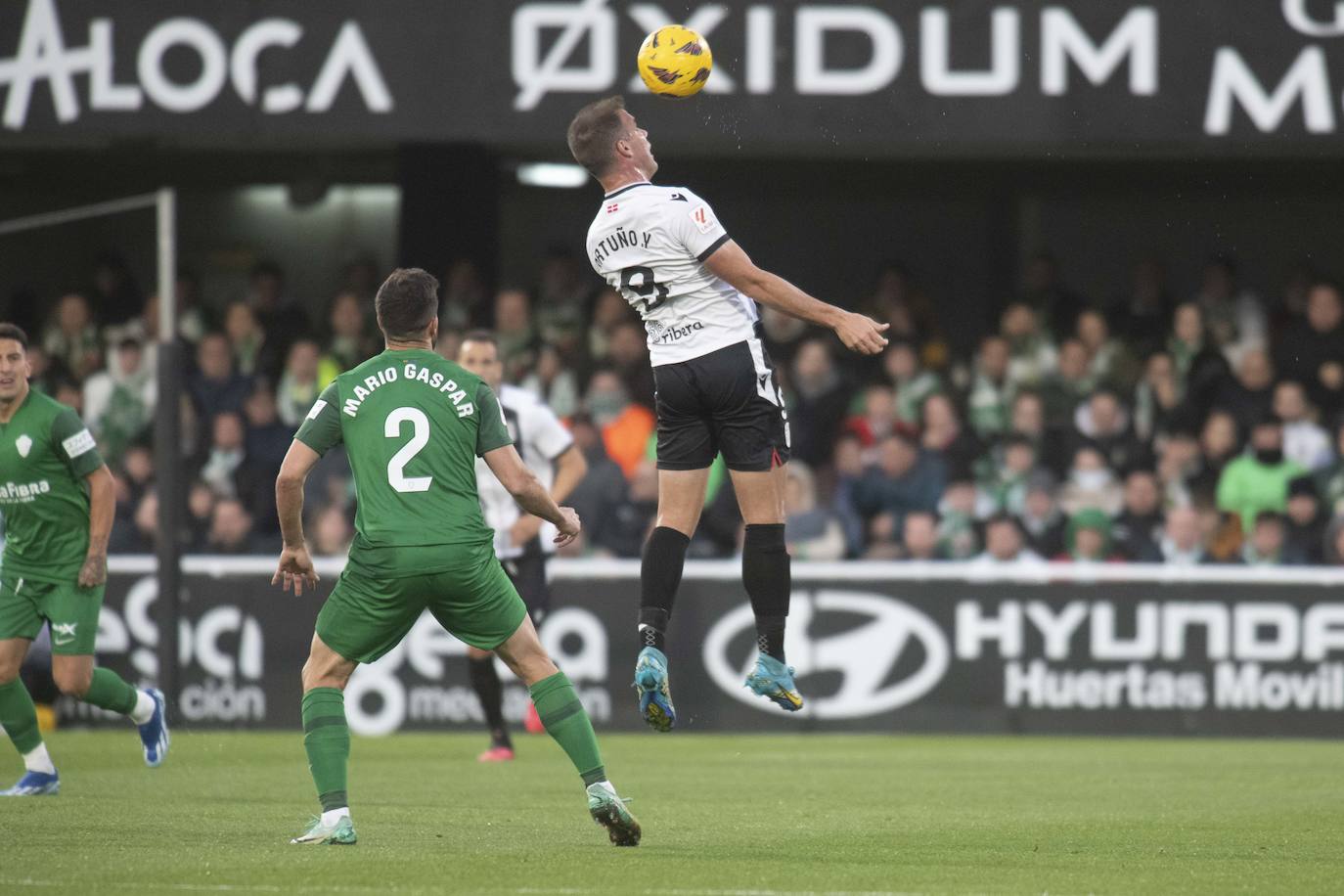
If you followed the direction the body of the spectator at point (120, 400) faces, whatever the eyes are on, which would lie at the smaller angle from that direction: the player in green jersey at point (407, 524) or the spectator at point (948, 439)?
the player in green jersey

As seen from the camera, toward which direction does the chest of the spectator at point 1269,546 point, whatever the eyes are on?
toward the camera

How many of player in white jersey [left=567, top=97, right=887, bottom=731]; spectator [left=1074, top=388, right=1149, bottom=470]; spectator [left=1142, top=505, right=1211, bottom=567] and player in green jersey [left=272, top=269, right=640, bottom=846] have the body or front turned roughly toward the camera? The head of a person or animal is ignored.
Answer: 2

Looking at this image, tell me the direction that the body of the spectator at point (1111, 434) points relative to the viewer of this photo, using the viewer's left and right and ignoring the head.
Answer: facing the viewer

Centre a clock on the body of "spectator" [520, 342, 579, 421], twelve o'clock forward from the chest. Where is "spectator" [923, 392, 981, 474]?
"spectator" [923, 392, 981, 474] is roughly at 9 o'clock from "spectator" [520, 342, 579, 421].

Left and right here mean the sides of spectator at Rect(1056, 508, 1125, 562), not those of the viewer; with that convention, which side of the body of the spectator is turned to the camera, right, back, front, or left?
front

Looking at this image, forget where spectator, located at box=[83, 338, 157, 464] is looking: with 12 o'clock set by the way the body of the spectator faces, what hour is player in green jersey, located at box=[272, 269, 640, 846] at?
The player in green jersey is roughly at 12 o'clock from the spectator.

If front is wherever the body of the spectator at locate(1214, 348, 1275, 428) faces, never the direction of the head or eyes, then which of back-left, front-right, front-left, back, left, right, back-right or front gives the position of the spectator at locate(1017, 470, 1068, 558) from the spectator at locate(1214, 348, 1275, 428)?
front-right

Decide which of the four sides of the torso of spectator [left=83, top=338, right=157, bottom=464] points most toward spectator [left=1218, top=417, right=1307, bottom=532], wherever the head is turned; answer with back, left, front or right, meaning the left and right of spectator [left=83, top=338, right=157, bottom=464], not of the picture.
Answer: left

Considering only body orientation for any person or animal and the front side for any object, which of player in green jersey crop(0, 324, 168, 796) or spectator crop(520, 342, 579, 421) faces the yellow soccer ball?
the spectator
